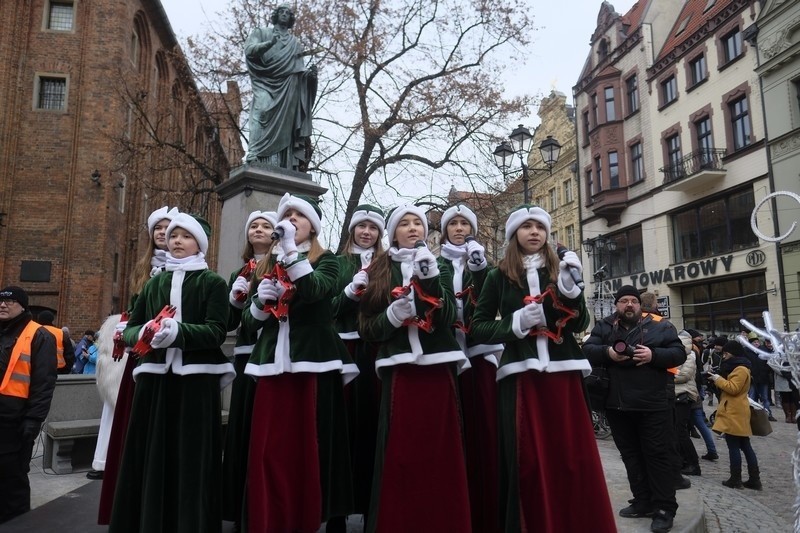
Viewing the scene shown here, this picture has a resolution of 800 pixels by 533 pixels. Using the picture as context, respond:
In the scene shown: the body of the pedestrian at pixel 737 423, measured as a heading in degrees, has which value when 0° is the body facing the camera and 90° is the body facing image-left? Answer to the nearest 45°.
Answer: approximately 90°

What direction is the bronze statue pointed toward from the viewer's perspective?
toward the camera

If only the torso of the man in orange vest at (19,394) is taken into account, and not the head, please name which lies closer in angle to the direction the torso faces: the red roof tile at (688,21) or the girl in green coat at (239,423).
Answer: the girl in green coat

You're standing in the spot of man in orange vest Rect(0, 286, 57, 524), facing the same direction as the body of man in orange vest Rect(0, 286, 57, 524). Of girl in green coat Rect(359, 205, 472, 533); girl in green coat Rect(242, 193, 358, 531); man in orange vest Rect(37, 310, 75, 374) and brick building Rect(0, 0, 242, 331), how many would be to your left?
2

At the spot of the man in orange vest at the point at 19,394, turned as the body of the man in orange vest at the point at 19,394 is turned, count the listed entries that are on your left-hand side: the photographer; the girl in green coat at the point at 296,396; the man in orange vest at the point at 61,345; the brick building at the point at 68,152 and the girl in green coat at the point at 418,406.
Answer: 3

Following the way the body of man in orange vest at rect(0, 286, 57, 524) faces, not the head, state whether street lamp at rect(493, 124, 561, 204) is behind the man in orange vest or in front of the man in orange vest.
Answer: behind

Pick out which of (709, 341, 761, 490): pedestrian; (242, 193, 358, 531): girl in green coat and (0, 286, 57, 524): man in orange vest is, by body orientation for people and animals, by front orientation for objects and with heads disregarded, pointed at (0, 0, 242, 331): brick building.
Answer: the pedestrian

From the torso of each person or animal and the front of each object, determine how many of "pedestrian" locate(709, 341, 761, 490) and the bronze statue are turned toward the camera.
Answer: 1

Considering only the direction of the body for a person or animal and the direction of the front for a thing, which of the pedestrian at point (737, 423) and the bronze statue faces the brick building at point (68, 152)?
the pedestrian

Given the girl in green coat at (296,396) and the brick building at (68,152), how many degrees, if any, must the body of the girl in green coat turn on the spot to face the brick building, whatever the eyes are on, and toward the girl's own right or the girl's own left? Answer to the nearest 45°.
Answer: approximately 90° to the girl's own right

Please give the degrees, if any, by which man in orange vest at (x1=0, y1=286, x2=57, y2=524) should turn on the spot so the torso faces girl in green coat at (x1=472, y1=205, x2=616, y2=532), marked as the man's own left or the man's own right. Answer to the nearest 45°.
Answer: approximately 90° to the man's own left

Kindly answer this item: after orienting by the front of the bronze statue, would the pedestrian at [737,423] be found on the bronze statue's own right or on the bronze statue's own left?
on the bronze statue's own left
